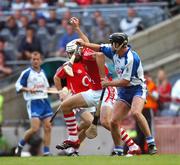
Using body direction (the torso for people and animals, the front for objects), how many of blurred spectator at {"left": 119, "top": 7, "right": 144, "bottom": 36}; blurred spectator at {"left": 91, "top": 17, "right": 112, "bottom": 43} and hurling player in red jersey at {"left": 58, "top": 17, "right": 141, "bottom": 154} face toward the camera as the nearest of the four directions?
2

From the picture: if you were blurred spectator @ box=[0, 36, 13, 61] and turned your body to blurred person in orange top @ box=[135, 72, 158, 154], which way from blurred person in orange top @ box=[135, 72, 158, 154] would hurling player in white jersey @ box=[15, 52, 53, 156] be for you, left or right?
right
